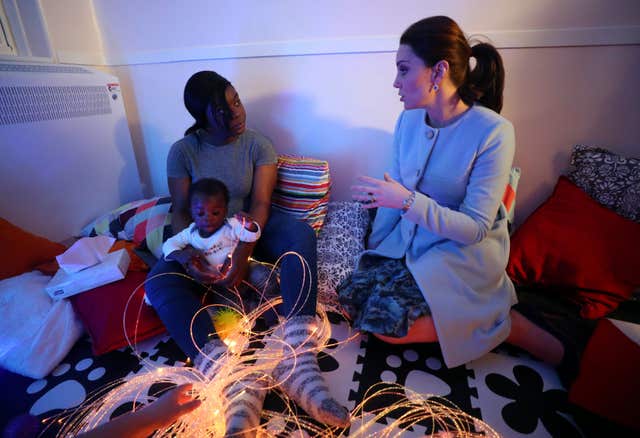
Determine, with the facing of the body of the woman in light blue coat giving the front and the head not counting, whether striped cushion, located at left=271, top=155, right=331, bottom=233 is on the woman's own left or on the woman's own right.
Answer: on the woman's own right

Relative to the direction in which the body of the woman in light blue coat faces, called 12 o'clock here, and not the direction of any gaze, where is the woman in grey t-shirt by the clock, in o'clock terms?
The woman in grey t-shirt is roughly at 1 o'clock from the woman in light blue coat.

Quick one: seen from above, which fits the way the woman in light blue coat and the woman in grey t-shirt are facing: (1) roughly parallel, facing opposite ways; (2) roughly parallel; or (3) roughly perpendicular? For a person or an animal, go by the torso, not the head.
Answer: roughly perpendicular

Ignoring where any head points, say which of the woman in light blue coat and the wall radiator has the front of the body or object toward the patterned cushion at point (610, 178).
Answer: the wall radiator

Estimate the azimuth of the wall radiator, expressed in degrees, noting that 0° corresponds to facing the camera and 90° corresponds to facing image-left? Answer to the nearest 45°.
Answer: approximately 315°

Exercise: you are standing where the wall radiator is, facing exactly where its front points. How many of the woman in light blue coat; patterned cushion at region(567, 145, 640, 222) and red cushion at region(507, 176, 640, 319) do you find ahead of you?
3

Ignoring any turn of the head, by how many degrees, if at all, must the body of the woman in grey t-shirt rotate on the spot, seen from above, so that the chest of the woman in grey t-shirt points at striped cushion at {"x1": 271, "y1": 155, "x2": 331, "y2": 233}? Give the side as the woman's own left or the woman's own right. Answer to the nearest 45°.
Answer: approximately 135° to the woman's own left
